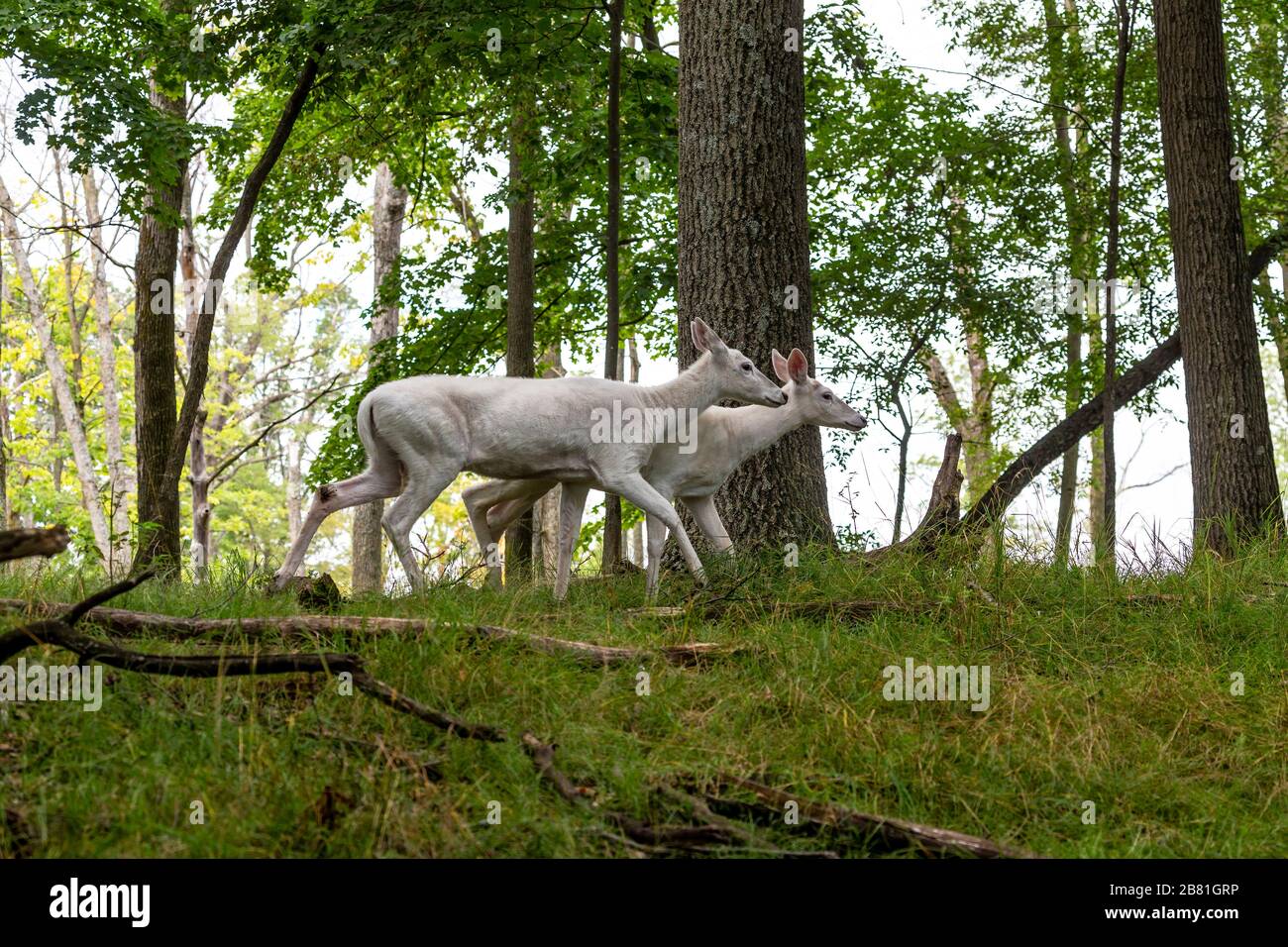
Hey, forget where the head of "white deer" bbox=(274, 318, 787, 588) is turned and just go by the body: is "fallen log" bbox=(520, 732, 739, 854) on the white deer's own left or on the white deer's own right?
on the white deer's own right

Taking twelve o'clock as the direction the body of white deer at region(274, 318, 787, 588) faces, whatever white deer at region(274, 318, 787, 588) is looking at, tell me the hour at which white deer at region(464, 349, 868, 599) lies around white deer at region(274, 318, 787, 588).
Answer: white deer at region(464, 349, 868, 599) is roughly at 11 o'clock from white deer at region(274, 318, 787, 588).

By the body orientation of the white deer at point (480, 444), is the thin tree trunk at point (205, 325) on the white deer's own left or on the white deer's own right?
on the white deer's own left

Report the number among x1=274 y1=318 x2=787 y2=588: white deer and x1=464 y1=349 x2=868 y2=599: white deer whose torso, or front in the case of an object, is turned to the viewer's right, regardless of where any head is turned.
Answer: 2

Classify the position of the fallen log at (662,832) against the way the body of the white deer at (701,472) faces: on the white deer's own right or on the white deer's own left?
on the white deer's own right

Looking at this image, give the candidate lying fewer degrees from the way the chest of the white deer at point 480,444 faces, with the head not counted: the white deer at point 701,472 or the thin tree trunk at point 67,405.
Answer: the white deer

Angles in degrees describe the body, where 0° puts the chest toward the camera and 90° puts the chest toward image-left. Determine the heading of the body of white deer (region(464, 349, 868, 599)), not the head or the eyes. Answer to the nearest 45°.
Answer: approximately 270°

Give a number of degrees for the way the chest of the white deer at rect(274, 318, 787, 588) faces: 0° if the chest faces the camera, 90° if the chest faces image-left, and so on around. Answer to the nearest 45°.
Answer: approximately 270°

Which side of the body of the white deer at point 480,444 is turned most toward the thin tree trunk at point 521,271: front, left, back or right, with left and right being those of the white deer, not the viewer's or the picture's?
left

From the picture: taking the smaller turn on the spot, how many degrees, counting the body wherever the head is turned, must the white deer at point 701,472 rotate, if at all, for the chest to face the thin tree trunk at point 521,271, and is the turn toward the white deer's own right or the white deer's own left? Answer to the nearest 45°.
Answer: approximately 90° to the white deer's own left
